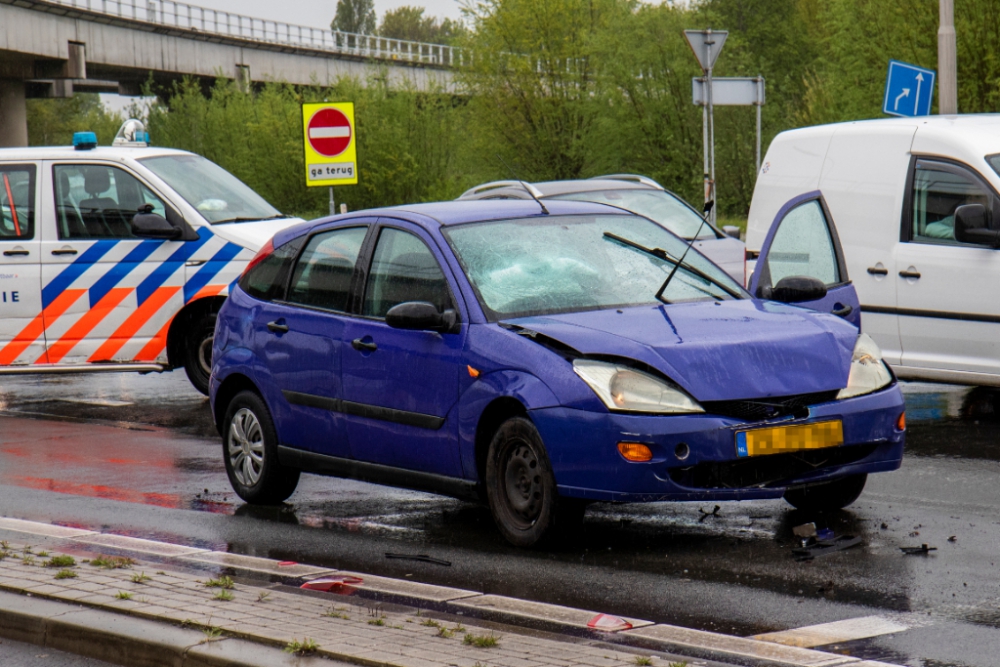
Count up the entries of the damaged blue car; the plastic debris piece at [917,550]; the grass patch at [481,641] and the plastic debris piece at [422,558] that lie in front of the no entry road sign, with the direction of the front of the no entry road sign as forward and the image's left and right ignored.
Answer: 4

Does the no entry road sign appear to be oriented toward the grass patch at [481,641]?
yes

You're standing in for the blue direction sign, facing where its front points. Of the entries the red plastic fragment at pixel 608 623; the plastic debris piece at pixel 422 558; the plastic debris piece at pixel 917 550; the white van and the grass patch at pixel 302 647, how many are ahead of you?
5

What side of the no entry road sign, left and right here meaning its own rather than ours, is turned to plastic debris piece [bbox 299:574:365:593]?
front

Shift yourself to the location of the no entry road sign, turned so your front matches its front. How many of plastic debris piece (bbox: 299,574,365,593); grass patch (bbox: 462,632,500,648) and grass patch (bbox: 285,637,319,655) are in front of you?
3

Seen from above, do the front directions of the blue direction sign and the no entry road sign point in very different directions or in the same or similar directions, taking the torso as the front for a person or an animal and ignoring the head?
same or similar directions

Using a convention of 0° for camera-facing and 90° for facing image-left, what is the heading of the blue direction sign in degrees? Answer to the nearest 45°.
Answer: approximately 0°

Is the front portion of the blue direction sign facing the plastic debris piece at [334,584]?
yes

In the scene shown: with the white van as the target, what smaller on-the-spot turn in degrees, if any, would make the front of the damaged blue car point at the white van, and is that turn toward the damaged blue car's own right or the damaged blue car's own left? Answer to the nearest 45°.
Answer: approximately 90° to the damaged blue car's own left

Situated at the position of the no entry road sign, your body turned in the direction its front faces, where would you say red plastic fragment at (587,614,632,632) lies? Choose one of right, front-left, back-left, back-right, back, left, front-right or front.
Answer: front

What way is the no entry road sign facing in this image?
toward the camera

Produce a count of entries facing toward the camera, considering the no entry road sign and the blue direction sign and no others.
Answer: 2

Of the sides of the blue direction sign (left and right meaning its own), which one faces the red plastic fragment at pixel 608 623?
front

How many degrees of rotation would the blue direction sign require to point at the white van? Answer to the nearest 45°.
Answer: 0° — it already faces it

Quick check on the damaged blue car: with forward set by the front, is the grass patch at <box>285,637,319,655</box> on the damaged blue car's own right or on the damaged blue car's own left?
on the damaged blue car's own right
